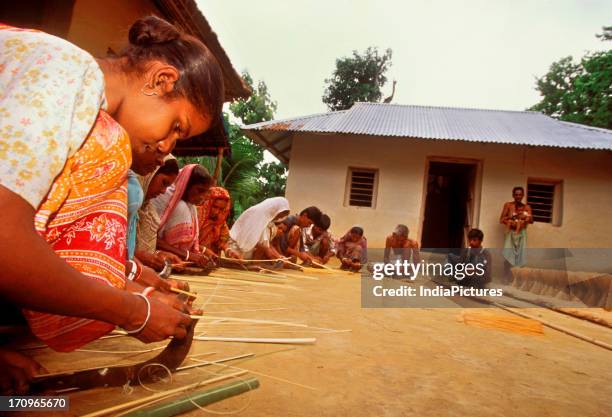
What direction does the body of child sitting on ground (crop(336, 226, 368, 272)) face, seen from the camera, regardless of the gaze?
toward the camera

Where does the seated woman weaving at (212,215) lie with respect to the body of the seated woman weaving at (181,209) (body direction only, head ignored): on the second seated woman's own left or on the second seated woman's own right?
on the second seated woman's own left

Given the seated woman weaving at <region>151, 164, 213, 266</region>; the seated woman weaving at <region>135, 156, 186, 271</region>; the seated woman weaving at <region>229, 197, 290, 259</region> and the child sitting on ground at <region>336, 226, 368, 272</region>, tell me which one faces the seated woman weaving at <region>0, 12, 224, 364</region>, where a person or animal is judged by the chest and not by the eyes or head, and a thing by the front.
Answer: the child sitting on ground

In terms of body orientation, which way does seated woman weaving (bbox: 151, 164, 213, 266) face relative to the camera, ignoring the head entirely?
to the viewer's right

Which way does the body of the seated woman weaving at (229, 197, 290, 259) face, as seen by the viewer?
to the viewer's right

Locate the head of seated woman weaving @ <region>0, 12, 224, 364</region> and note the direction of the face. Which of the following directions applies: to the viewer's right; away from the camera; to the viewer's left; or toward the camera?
to the viewer's right

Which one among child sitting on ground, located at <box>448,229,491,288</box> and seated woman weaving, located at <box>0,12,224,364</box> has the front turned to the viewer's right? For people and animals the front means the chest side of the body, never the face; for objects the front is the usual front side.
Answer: the seated woman weaving

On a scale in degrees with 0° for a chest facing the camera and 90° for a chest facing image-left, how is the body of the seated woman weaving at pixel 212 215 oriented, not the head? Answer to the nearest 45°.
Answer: approximately 315°

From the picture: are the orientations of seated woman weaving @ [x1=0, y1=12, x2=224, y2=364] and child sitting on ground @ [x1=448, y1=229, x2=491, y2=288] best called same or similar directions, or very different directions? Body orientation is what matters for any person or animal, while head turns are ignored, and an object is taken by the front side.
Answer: very different directions

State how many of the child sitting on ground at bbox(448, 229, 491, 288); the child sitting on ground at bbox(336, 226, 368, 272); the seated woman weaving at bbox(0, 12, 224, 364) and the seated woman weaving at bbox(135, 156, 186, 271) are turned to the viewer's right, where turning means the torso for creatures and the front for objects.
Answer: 2

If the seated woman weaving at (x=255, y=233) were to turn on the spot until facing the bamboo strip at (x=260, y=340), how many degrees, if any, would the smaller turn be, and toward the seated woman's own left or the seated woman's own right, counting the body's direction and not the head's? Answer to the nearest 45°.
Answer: approximately 90° to the seated woman's own right

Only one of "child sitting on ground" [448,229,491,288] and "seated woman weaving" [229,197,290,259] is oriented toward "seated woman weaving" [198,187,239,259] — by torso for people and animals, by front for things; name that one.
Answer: the child sitting on ground

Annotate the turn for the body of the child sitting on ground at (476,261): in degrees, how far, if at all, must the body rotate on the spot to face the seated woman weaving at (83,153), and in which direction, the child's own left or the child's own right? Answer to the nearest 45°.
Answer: approximately 45° to the child's own left

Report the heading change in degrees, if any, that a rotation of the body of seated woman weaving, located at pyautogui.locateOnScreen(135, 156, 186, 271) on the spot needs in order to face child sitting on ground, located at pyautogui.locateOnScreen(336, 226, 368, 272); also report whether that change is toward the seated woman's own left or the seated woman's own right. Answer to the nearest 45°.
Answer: approximately 45° to the seated woman's own left
